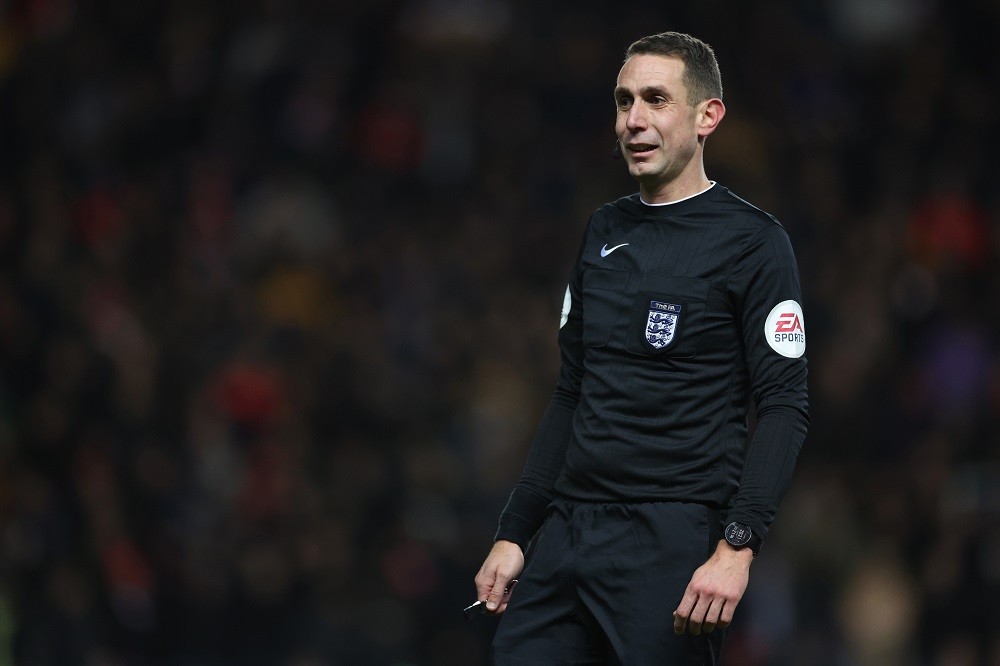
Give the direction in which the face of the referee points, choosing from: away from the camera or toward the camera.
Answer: toward the camera

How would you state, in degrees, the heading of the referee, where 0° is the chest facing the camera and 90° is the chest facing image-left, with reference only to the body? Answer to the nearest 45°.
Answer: approximately 45°
